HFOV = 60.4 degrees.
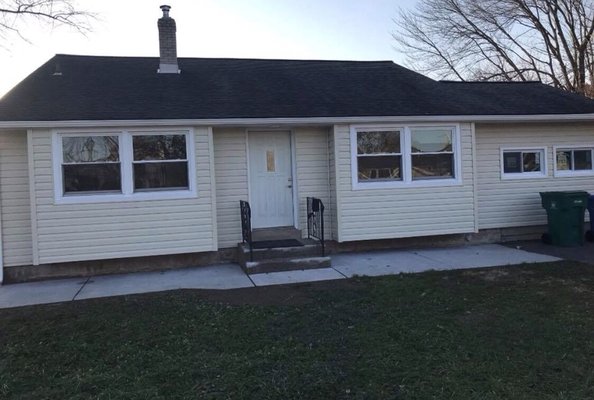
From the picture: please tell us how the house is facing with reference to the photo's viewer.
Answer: facing the viewer

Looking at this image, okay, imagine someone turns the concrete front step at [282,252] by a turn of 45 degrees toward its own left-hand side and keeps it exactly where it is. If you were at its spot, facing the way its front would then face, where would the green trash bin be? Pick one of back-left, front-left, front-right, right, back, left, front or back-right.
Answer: front-left

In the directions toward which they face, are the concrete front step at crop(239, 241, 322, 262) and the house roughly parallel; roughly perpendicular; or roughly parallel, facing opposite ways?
roughly parallel

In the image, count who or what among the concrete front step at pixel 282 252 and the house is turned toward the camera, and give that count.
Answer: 2

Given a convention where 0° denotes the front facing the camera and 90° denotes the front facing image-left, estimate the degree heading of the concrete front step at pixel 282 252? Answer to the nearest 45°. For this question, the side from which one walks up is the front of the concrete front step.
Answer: approximately 0°
